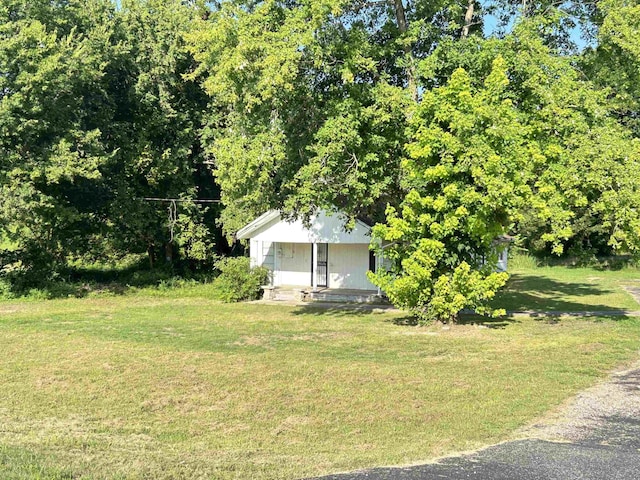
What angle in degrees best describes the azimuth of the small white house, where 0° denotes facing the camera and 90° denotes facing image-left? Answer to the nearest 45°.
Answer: approximately 0°

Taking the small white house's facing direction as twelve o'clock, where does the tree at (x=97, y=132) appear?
The tree is roughly at 3 o'clock from the small white house.

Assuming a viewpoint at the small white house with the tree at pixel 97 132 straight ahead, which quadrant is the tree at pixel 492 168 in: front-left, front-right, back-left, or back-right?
back-left
